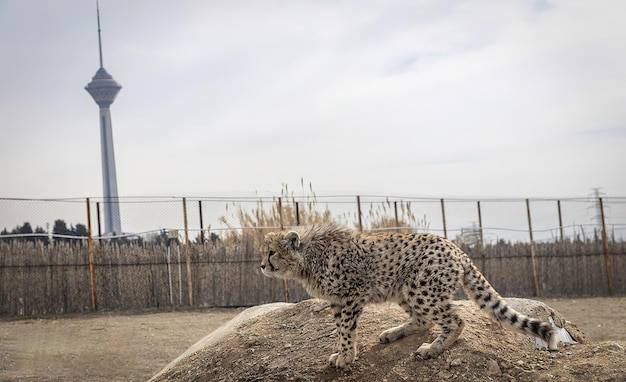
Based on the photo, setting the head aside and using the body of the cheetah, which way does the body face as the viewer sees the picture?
to the viewer's left
